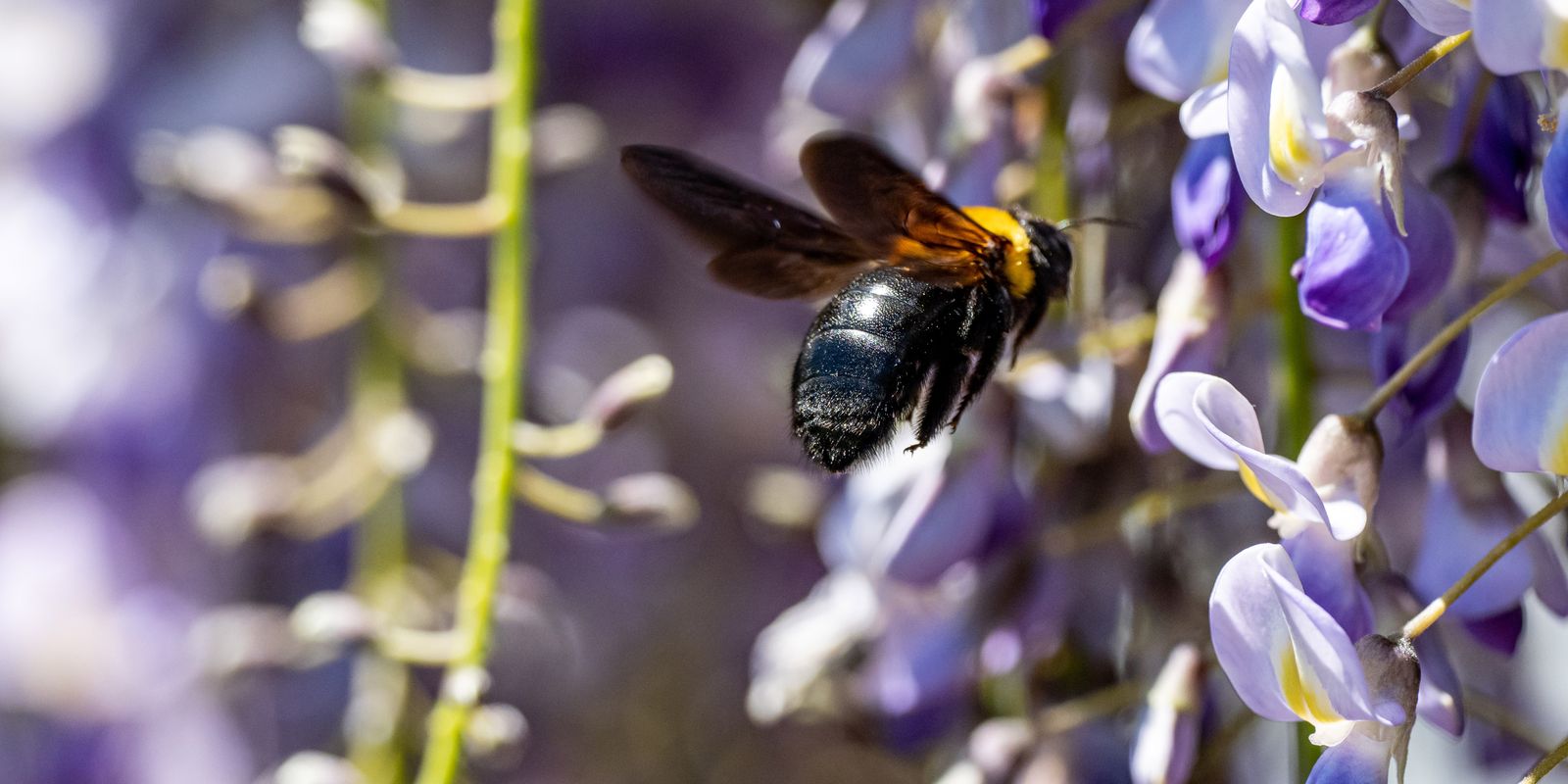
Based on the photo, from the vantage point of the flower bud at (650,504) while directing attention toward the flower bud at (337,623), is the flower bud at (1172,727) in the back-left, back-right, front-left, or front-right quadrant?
back-left

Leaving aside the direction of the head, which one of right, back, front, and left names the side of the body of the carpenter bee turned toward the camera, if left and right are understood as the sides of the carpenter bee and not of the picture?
right
